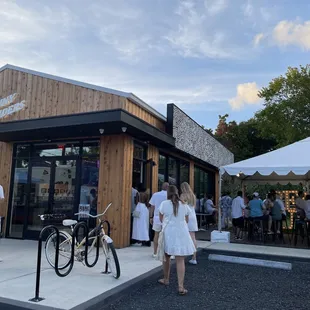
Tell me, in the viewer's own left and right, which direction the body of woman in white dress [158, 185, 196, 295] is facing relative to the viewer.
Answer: facing away from the viewer

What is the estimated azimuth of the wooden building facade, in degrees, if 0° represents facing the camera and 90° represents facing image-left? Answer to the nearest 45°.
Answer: approximately 45°

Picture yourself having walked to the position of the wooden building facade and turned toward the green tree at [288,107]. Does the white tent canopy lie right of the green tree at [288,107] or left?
right

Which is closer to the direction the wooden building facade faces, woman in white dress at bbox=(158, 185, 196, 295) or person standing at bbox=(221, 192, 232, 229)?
the woman in white dress

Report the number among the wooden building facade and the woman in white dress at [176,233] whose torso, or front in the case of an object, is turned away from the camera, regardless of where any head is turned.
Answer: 1

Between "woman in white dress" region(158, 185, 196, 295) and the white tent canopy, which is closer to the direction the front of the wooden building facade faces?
the woman in white dress

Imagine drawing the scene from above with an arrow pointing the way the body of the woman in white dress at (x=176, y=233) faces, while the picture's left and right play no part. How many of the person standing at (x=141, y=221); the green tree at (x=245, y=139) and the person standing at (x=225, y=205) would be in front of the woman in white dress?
3

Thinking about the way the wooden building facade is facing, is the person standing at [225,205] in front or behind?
behind

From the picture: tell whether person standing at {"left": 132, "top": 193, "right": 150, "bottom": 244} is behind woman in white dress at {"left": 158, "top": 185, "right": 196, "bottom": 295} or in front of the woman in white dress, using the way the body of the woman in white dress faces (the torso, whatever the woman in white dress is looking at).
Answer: in front

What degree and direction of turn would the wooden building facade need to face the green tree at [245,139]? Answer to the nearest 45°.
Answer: approximately 180°

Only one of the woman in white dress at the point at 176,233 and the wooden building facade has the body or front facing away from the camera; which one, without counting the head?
the woman in white dress

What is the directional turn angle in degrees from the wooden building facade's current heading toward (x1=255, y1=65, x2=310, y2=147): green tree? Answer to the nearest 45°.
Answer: approximately 180°

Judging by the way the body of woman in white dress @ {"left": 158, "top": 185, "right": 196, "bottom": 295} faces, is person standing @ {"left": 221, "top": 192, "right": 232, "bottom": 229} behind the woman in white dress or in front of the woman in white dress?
in front

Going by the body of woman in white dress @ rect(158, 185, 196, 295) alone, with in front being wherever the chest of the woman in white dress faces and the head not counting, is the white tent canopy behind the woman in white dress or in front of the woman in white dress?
in front
